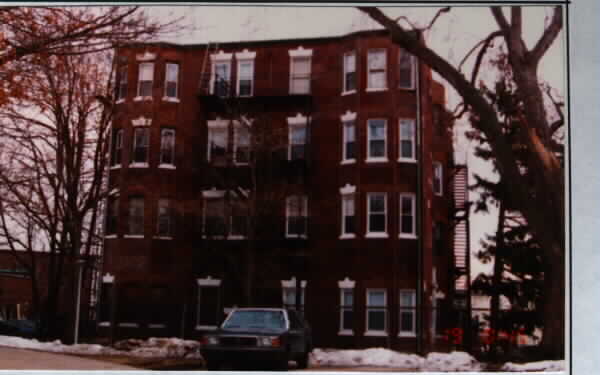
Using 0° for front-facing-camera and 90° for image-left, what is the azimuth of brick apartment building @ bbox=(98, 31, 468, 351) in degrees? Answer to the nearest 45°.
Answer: approximately 0°
